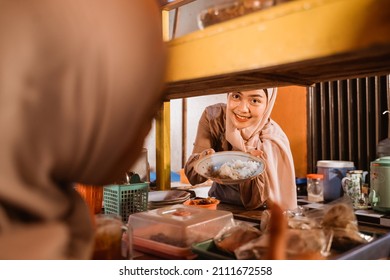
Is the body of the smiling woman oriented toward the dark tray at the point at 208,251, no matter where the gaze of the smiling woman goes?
yes

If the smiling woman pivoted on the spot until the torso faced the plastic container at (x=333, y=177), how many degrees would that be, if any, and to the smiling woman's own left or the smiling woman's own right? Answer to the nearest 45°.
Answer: approximately 135° to the smiling woman's own left

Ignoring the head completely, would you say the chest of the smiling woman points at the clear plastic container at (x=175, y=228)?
yes

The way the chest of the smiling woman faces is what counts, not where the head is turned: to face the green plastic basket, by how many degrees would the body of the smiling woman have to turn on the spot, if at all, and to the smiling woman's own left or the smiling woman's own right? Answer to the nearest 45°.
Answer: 0° — they already face it

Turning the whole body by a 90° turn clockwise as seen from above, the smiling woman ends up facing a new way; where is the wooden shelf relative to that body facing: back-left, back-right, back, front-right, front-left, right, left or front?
left

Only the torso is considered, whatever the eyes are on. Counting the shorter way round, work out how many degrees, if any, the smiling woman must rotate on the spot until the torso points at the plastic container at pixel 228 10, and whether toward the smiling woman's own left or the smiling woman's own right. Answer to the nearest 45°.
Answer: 0° — they already face it

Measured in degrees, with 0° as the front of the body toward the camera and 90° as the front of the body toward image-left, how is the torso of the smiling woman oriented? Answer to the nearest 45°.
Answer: approximately 0°

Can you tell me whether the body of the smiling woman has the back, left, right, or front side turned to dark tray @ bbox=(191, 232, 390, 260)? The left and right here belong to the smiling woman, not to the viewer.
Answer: front
